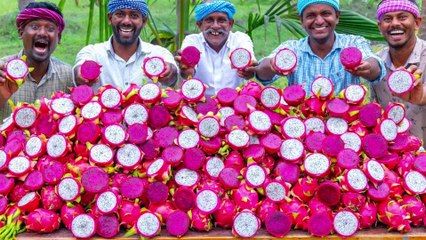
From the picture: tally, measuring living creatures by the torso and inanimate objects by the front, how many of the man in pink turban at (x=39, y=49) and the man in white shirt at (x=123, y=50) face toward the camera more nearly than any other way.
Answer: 2

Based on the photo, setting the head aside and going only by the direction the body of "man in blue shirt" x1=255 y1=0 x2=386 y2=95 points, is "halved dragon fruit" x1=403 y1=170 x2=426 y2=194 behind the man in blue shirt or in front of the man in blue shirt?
in front

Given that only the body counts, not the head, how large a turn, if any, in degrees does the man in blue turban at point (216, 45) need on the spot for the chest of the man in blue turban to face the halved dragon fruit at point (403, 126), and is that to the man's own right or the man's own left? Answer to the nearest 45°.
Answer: approximately 45° to the man's own left

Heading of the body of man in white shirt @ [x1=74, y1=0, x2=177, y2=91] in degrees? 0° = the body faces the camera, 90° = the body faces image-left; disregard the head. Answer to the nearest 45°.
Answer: approximately 0°

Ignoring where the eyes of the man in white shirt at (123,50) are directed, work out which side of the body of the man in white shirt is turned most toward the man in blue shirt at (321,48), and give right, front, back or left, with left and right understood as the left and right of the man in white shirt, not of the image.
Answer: left

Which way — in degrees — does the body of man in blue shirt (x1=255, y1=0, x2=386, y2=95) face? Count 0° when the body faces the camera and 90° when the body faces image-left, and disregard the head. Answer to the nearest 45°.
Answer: approximately 0°

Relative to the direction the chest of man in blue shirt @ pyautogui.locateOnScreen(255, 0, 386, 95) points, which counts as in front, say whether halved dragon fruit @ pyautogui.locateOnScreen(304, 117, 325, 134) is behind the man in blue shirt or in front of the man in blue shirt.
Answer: in front

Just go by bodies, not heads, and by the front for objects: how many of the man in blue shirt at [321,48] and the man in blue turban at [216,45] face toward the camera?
2

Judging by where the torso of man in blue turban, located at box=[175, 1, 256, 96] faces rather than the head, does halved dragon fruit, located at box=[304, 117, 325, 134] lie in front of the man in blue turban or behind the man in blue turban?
in front

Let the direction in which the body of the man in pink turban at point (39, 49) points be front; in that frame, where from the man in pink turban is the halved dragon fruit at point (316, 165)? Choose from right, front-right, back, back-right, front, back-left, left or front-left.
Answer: front-left

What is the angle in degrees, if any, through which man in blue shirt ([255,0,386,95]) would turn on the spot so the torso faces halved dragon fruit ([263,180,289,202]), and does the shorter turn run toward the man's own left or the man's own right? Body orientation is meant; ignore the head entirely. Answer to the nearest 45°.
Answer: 0° — they already face it

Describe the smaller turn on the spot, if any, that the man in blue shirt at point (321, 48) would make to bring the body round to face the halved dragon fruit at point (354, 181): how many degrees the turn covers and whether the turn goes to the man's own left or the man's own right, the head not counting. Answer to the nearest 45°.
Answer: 0° — they already face it
